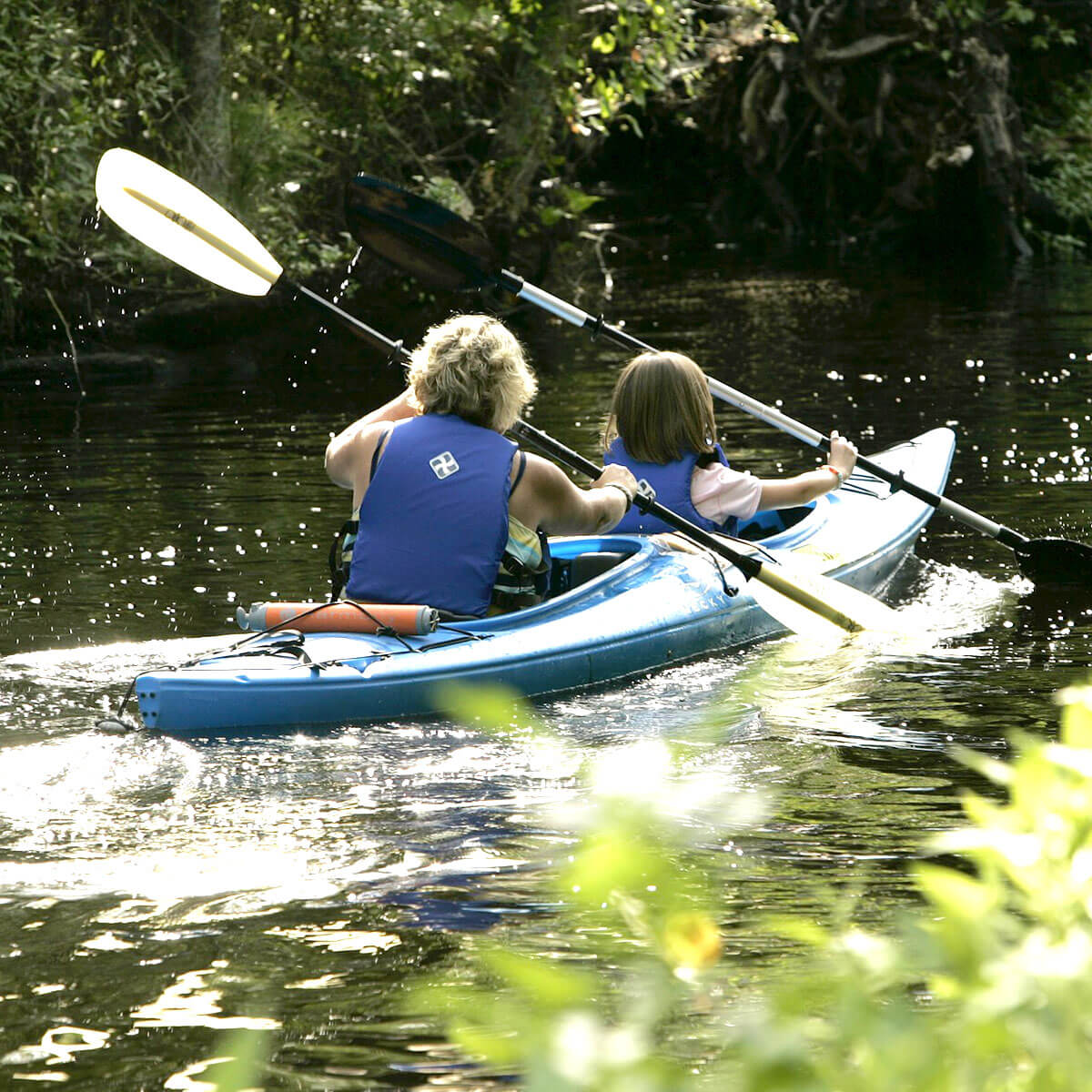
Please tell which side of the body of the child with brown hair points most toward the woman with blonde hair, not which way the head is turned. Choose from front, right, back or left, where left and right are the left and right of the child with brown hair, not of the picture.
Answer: back

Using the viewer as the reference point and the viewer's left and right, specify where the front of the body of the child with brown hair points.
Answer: facing away from the viewer and to the right of the viewer

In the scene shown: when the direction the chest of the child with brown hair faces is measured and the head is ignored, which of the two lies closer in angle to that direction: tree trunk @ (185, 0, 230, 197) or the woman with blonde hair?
the tree trunk

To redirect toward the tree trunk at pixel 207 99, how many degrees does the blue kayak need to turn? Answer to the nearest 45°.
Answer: approximately 45° to its left

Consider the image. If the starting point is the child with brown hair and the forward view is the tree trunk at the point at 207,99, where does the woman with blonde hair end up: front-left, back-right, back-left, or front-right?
back-left

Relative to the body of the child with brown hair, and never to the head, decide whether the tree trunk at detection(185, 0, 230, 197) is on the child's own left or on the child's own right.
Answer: on the child's own left

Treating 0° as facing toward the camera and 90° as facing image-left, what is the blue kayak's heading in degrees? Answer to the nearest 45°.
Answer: approximately 225°
